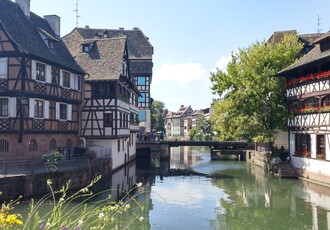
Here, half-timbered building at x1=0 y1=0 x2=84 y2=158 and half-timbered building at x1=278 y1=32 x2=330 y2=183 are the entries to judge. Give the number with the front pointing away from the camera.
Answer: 0

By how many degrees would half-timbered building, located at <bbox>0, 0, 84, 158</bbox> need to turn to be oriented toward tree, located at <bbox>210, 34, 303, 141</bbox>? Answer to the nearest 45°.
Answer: approximately 45° to its left

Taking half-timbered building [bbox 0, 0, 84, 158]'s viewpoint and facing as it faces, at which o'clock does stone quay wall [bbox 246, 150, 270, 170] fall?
The stone quay wall is roughly at 10 o'clock from the half-timbered building.

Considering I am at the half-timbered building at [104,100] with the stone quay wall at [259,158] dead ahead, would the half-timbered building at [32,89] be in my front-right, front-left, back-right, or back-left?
back-right

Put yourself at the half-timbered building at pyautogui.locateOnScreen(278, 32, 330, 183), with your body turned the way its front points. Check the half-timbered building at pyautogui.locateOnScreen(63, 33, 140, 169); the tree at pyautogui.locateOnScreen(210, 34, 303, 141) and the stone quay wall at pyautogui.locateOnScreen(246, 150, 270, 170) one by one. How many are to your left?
0

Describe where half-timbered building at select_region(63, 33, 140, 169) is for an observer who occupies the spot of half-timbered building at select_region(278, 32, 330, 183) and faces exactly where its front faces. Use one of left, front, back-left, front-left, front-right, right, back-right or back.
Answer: front-right

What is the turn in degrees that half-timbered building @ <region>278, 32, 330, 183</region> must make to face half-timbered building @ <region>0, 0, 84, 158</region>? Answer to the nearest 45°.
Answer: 0° — it already faces it

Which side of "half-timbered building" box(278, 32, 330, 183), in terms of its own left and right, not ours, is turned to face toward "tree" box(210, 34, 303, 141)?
right

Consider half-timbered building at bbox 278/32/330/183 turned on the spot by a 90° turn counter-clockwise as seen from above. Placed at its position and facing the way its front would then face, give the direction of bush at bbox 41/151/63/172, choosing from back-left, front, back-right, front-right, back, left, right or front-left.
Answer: right

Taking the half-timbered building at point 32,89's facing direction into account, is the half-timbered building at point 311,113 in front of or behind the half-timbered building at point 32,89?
in front

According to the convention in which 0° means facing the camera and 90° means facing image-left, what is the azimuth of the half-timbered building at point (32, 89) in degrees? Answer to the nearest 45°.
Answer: approximately 315°

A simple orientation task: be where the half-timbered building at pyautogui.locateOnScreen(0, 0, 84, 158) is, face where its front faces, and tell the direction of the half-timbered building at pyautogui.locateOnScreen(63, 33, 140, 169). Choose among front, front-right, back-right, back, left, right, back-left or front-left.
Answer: left
